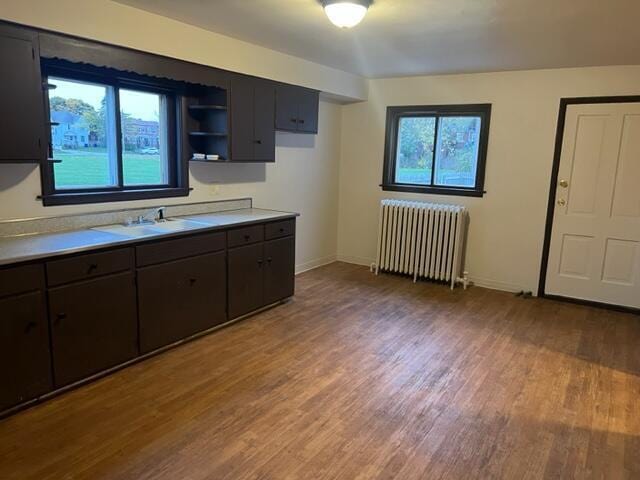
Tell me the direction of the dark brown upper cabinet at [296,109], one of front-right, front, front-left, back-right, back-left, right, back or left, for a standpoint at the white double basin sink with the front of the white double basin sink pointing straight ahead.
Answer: left

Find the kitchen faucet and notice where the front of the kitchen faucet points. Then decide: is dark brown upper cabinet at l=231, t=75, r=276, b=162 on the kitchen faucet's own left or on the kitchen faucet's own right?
on the kitchen faucet's own left

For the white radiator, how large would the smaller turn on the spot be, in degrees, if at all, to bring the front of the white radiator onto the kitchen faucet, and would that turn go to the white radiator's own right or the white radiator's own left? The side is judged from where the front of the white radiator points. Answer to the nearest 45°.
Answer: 0° — it already faces it

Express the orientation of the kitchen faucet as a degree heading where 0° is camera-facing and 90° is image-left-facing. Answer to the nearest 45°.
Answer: approximately 315°

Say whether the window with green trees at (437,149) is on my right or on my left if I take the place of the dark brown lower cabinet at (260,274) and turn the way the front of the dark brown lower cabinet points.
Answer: on my left

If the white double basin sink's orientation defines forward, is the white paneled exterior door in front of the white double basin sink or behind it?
in front

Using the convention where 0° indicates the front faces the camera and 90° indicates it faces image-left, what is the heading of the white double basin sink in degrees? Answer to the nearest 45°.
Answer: approximately 315°

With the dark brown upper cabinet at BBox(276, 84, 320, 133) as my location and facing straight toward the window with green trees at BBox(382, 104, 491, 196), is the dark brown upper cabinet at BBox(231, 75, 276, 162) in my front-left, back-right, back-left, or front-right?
back-right

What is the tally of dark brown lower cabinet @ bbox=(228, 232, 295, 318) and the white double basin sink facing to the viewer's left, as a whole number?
0

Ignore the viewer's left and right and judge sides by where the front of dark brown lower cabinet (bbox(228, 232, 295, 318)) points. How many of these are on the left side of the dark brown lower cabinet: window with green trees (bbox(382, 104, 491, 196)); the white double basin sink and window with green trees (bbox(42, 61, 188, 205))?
1

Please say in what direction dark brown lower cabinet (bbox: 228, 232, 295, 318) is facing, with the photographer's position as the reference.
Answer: facing the viewer and to the right of the viewer

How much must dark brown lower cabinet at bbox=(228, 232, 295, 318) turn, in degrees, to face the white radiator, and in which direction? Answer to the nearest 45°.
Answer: approximately 90° to its left
